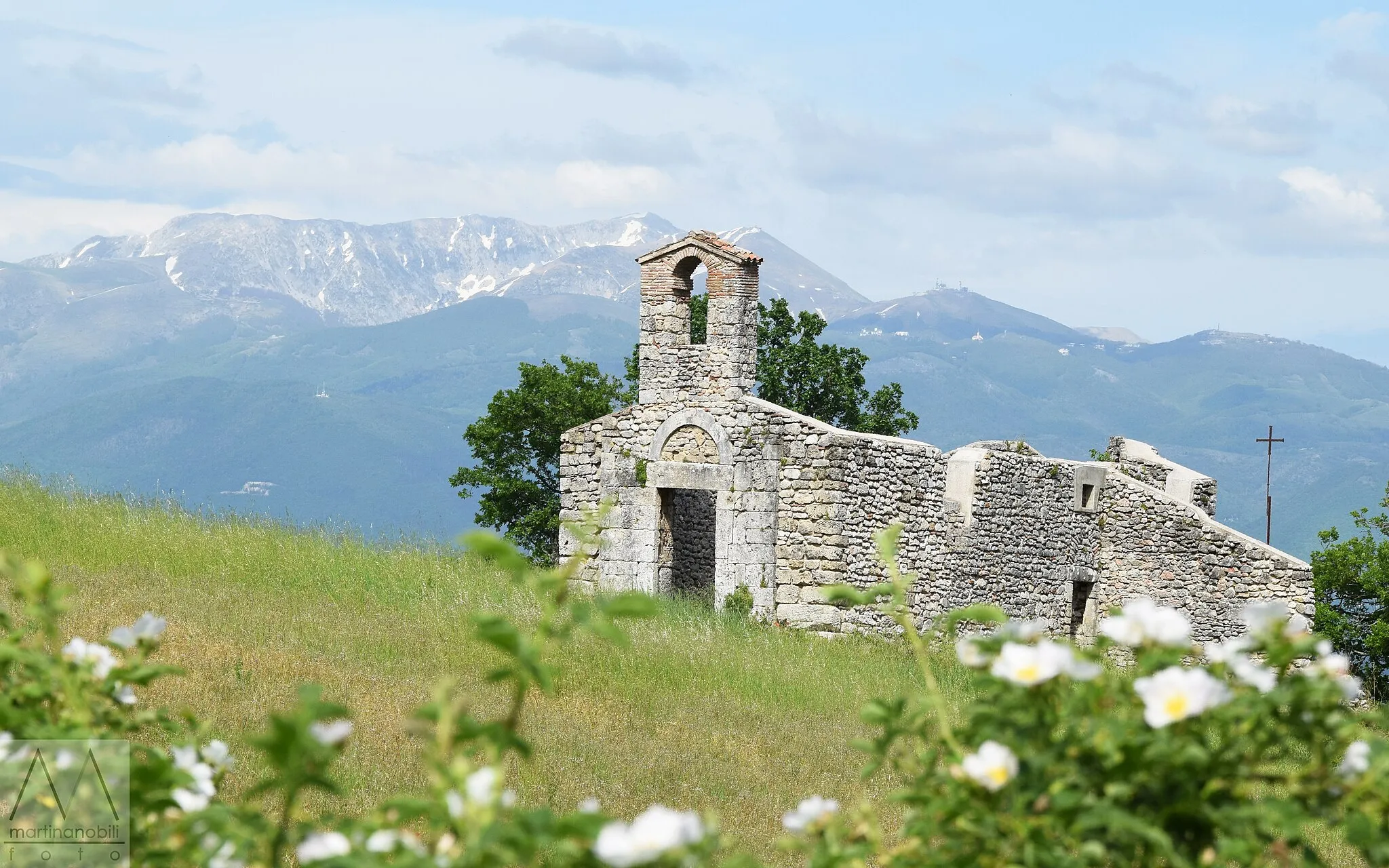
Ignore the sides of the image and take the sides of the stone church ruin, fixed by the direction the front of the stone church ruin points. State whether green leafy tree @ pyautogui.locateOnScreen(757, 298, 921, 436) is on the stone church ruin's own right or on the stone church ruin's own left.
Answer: on the stone church ruin's own right

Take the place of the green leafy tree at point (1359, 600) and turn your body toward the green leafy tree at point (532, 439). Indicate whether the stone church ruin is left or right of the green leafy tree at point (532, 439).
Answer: left

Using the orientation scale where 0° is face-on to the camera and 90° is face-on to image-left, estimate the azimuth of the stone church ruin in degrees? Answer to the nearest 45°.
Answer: approximately 45°

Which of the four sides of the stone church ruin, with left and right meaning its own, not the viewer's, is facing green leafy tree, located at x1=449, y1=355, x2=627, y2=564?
right

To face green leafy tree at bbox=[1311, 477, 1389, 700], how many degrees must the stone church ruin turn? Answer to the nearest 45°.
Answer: approximately 180°
